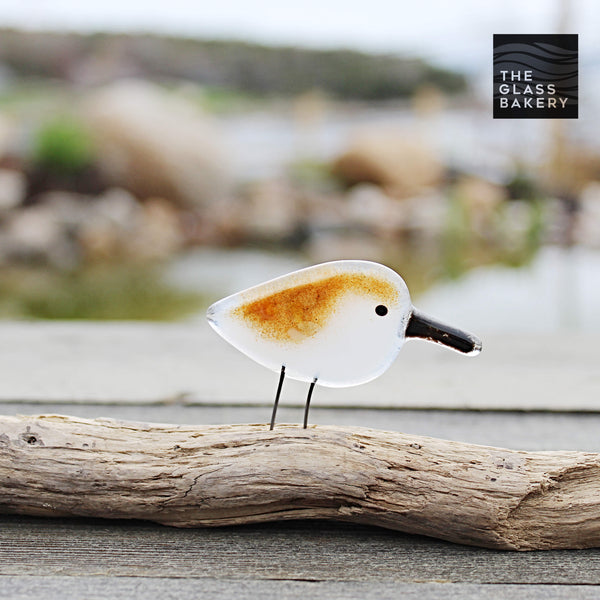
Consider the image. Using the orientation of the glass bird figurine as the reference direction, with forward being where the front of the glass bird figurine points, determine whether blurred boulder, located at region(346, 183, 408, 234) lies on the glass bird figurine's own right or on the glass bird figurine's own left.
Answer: on the glass bird figurine's own left

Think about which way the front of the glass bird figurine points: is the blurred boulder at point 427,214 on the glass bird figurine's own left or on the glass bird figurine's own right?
on the glass bird figurine's own left

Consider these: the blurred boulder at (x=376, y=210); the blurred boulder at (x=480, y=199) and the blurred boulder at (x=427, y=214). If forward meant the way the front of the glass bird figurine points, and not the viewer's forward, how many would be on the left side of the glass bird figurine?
3

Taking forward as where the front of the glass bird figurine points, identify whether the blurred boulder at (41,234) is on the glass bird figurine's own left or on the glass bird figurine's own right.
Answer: on the glass bird figurine's own left

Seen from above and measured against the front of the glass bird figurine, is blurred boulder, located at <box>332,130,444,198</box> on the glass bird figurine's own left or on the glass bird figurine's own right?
on the glass bird figurine's own left

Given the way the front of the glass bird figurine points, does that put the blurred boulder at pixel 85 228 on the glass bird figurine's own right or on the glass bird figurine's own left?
on the glass bird figurine's own left

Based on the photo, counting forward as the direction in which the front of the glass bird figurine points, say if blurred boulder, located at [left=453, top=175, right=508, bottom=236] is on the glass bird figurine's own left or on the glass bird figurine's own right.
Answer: on the glass bird figurine's own left

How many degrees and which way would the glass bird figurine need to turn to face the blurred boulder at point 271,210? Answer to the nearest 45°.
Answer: approximately 90° to its left

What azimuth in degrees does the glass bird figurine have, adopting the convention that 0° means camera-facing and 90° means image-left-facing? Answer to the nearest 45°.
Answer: approximately 270°
